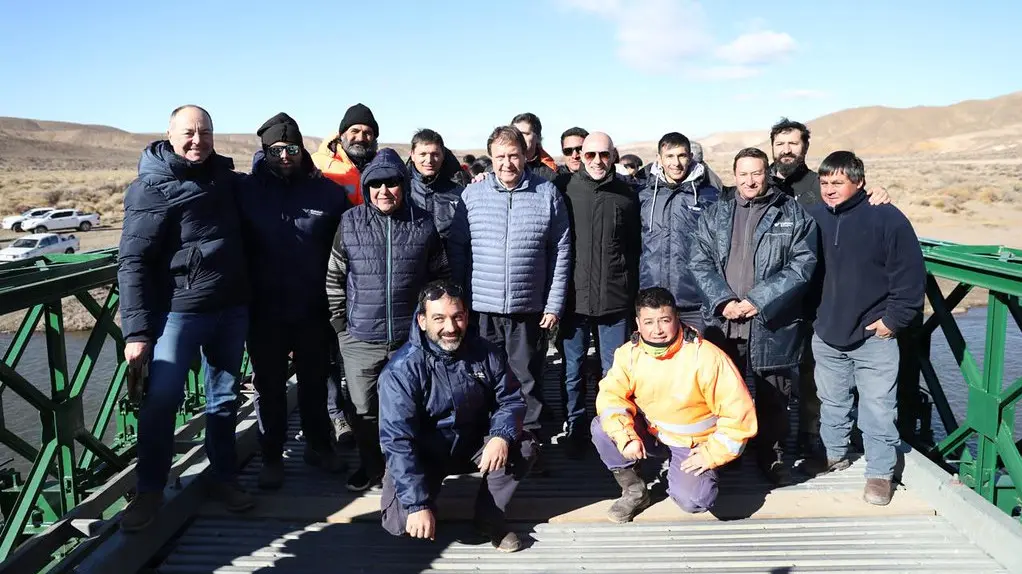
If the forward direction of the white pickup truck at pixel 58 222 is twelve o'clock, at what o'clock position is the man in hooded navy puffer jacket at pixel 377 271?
The man in hooded navy puffer jacket is roughly at 9 o'clock from the white pickup truck.

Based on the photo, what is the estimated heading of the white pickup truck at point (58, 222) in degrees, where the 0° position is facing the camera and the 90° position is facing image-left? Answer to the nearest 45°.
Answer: approximately 90°

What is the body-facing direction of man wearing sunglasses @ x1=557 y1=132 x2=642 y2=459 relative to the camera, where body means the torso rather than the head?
toward the camera

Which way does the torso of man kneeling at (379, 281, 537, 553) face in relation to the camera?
toward the camera

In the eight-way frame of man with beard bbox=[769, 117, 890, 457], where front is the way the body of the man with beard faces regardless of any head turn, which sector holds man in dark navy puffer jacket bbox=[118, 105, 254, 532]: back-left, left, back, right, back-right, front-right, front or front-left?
front-right

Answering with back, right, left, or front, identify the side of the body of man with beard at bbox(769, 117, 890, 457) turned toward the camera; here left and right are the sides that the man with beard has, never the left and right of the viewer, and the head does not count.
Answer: front

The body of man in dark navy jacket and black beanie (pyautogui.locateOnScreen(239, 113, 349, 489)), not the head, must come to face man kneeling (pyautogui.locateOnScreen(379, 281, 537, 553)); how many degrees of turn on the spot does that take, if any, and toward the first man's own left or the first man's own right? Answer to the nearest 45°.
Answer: approximately 45° to the first man's own left

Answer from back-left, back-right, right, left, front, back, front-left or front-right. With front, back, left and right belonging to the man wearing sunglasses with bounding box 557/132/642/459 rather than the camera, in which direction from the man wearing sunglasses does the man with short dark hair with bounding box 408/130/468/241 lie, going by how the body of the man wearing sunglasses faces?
right

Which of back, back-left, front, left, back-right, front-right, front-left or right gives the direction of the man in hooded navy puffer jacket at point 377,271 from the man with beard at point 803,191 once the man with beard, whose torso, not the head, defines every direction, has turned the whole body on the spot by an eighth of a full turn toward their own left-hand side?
right

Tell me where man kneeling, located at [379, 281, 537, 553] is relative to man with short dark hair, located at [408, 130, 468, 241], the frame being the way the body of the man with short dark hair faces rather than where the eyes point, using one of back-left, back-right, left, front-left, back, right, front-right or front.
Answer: front

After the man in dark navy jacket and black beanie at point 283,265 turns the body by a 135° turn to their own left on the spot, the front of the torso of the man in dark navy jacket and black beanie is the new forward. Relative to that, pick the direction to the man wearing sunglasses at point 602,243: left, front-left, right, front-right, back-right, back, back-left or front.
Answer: front-right

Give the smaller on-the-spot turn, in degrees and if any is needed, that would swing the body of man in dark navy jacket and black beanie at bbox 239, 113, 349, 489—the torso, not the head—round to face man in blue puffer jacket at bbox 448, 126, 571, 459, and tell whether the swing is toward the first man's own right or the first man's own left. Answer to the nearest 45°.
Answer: approximately 90° to the first man's own left

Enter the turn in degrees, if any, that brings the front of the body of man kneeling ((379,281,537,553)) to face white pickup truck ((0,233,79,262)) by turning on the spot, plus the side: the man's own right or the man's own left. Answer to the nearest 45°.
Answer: approximately 135° to the man's own right

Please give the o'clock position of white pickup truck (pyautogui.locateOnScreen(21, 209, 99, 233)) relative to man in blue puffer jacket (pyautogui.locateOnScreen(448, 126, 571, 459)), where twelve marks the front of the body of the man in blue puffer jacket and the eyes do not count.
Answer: The white pickup truck is roughly at 5 o'clock from the man in blue puffer jacket.
